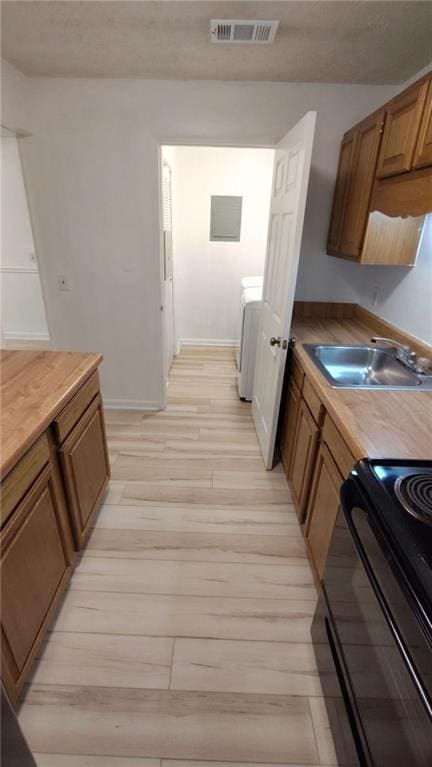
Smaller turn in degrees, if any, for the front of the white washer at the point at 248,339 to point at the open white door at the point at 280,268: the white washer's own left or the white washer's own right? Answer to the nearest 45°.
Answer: approximately 90° to the white washer's own left

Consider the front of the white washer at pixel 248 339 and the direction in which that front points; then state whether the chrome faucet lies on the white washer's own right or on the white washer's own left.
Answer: on the white washer's own left

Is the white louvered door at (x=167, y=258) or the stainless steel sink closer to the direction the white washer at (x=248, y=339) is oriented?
the white louvered door

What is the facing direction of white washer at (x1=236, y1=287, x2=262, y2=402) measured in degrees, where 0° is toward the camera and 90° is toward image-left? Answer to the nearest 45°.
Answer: approximately 90°

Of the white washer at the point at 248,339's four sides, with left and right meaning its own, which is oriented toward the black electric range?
left

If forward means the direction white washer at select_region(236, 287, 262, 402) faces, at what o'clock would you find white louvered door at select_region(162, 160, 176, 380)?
The white louvered door is roughly at 1 o'clock from the white washer.

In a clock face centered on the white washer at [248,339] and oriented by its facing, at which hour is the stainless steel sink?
The stainless steel sink is roughly at 8 o'clock from the white washer.
